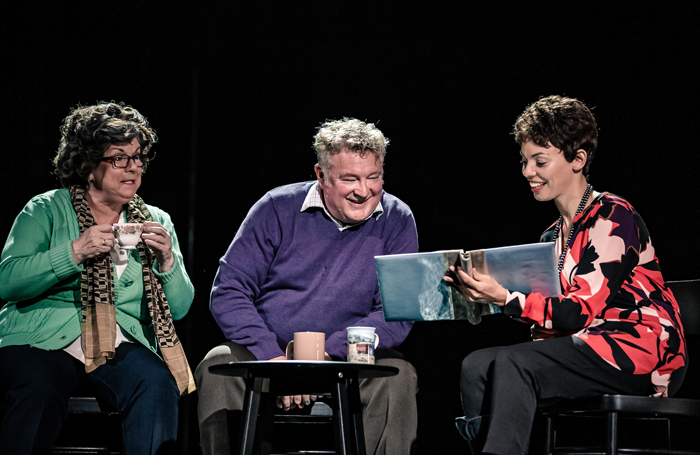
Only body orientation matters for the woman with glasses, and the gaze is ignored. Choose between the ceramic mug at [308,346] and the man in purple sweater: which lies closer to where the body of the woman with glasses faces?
the ceramic mug

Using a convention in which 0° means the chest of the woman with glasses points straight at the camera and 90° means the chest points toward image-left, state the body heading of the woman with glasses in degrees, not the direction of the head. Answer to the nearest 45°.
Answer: approximately 315°

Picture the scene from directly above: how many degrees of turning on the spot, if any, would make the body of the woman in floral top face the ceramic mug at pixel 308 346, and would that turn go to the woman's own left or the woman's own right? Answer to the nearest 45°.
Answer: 0° — they already face it

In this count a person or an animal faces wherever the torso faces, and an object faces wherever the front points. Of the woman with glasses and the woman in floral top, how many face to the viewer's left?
1

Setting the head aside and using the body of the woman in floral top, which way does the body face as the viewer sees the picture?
to the viewer's left

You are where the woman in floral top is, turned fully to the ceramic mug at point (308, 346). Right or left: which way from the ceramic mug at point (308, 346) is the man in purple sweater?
right
